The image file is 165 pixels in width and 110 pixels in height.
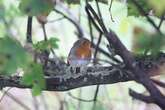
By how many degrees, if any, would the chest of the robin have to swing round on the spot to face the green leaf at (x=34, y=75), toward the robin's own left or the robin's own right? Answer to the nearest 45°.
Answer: approximately 45° to the robin's own right
